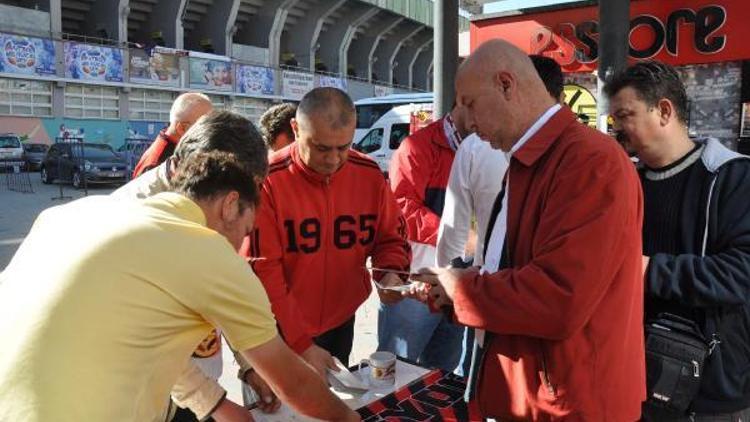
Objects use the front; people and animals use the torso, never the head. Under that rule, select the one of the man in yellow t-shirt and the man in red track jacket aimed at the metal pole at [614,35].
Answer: the man in yellow t-shirt

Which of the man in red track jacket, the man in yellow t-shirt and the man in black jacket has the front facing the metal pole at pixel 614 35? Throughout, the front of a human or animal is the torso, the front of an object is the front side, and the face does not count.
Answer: the man in yellow t-shirt

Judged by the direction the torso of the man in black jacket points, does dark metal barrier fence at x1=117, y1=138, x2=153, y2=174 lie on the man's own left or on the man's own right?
on the man's own right

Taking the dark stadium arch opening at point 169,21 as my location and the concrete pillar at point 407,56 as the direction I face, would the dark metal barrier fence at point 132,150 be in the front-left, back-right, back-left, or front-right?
back-right

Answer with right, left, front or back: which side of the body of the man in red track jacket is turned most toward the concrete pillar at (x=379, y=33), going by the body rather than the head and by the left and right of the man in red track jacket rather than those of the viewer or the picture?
back

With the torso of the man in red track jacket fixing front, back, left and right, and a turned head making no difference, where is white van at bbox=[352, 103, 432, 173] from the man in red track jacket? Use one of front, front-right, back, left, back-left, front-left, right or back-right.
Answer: back
